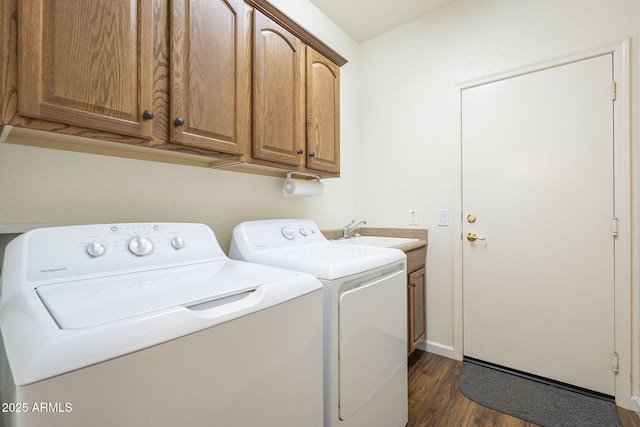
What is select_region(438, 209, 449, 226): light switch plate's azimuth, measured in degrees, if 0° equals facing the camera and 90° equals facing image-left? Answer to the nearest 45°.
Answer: approximately 0°

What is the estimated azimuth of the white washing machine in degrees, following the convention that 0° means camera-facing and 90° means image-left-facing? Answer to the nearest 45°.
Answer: approximately 315°

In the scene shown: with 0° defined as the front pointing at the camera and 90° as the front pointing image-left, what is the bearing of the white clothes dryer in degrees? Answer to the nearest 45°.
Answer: approximately 315°

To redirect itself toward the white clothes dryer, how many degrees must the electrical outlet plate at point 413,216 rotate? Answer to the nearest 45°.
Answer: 0° — it already faces it

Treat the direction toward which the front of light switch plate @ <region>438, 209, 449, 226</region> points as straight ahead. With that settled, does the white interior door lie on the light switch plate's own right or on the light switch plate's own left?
on the light switch plate's own left

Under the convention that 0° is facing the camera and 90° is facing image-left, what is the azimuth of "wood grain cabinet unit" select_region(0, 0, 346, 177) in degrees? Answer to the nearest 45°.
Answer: approximately 315°
